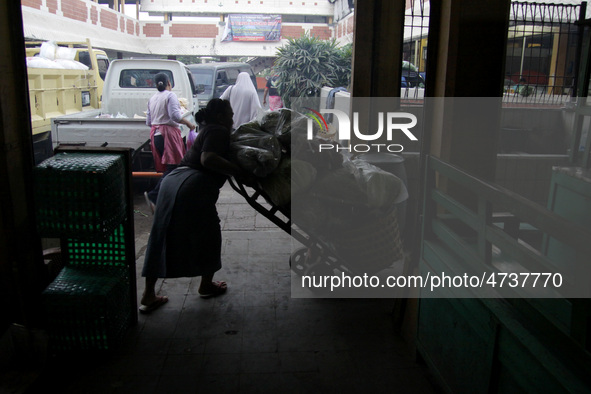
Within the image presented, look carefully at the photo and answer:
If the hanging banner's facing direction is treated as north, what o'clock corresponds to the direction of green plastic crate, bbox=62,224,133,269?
The green plastic crate is roughly at 12 o'clock from the hanging banner.

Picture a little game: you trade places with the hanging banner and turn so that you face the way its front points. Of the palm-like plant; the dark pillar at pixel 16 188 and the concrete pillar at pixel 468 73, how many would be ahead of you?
3

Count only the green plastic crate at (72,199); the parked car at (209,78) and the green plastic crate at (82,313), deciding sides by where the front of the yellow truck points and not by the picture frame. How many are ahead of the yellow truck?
1

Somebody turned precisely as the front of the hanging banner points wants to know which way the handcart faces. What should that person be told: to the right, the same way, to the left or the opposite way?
to the left

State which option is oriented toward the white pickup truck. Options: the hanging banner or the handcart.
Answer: the hanging banner

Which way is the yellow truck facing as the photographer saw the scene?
facing away from the viewer and to the right of the viewer

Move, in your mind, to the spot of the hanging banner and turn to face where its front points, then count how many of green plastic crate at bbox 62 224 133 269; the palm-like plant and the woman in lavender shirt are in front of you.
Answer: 3

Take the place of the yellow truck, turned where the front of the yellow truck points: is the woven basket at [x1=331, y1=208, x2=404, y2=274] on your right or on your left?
on your right

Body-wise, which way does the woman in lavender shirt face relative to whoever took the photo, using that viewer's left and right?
facing away from the viewer and to the right of the viewer

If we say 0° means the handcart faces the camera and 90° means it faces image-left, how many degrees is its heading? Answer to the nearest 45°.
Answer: approximately 270°

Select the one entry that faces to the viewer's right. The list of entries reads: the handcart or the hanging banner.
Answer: the handcart
